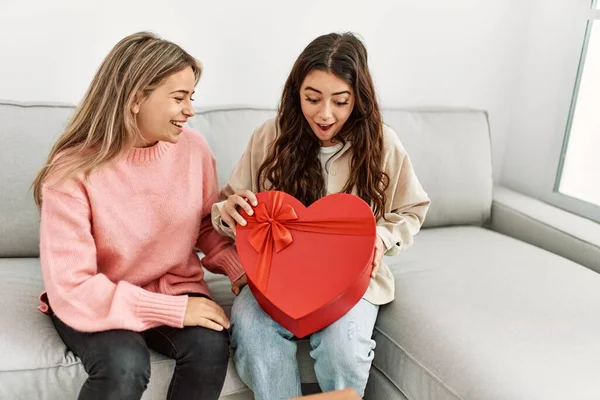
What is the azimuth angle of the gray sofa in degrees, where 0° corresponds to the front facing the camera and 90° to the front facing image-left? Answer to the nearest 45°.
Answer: approximately 0°

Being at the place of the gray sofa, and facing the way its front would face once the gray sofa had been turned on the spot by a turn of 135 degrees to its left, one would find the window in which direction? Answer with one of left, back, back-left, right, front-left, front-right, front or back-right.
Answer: front

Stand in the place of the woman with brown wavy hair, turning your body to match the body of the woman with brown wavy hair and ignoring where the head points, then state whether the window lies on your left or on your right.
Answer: on your left

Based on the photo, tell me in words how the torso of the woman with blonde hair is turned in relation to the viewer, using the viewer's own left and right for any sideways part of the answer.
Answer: facing the viewer and to the right of the viewer

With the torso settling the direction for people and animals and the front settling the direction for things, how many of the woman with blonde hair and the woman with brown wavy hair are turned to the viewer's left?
0

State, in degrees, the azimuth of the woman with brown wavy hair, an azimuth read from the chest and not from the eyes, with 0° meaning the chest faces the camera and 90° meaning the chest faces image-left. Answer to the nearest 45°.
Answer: approximately 0°
